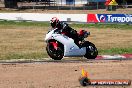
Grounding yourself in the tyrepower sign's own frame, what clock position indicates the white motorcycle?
The white motorcycle is roughly at 12 o'clock from the tyrepower sign.

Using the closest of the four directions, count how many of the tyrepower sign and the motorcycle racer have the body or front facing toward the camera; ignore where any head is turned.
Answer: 1

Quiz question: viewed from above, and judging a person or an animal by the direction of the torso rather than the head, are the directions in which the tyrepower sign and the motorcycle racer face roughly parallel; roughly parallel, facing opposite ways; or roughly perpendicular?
roughly perpendicular

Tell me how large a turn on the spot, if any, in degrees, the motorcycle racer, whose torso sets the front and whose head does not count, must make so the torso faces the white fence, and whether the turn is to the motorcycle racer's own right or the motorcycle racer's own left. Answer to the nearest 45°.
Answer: approximately 90° to the motorcycle racer's own right

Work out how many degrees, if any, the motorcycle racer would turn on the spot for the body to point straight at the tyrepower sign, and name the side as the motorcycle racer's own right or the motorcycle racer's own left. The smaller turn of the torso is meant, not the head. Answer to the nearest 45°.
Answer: approximately 90° to the motorcycle racer's own right

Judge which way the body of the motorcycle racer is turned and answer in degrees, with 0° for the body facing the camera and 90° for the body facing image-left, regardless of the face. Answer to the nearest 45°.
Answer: approximately 90°

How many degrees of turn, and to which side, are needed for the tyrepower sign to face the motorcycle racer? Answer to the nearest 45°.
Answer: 0° — it already faces them

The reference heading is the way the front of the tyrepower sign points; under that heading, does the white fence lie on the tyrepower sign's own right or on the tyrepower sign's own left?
on the tyrepower sign's own right
